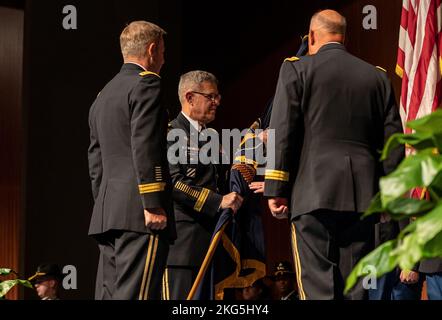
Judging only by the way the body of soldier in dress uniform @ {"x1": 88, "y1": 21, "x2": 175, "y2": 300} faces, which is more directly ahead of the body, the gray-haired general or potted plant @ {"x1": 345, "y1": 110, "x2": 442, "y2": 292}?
the gray-haired general

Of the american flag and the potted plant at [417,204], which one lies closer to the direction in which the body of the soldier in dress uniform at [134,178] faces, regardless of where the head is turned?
the american flag

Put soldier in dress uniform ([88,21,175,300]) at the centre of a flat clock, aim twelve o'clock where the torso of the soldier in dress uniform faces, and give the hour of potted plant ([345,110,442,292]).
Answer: The potted plant is roughly at 4 o'clock from the soldier in dress uniform.

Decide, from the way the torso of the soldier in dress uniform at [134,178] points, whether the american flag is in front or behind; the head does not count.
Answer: in front

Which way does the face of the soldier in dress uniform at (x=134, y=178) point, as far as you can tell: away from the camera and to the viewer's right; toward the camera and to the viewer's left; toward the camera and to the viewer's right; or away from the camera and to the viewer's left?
away from the camera and to the viewer's right

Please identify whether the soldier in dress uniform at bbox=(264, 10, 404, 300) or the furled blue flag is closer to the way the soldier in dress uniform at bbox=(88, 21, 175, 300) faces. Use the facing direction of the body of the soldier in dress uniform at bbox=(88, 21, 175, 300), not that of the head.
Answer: the furled blue flag

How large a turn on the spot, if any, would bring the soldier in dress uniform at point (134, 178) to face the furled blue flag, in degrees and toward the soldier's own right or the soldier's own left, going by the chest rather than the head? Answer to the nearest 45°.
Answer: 0° — they already face it

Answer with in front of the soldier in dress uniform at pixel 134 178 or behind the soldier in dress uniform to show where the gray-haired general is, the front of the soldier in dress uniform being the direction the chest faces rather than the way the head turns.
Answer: in front

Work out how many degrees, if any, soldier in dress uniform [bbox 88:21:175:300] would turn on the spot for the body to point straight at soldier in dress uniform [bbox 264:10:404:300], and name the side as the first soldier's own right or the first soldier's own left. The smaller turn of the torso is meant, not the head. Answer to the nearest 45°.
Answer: approximately 45° to the first soldier's own right

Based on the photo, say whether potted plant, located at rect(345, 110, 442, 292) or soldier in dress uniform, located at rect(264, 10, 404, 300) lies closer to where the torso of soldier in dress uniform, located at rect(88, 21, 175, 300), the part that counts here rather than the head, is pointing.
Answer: the soldier in dress uniform

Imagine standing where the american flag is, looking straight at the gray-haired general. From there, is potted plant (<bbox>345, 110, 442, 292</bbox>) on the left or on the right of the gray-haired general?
left

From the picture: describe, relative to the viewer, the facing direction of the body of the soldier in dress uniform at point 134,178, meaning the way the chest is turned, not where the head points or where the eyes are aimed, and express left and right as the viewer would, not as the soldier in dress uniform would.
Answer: facing away from the viewer and to the right of the viewer
